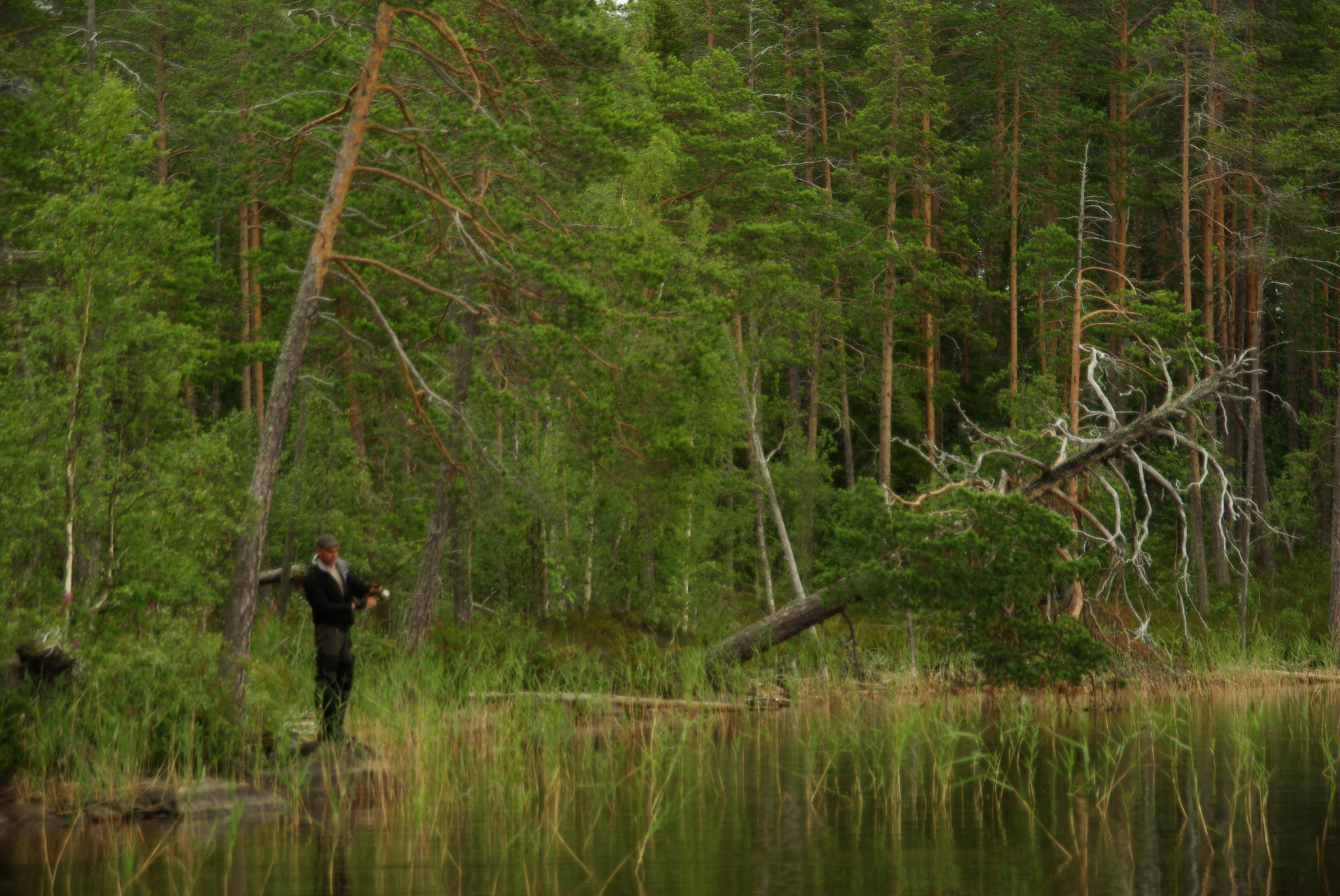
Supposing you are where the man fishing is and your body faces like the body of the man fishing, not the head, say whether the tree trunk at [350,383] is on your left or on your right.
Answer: on your left

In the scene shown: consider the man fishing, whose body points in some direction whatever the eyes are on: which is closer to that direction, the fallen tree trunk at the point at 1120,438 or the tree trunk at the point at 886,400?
the fallen tree trunk

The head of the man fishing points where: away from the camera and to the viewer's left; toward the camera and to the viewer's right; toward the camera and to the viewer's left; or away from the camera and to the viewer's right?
toward the camera and to the viewer's right

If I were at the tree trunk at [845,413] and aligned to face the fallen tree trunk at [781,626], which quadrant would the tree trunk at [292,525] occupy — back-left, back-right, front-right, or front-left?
front-right

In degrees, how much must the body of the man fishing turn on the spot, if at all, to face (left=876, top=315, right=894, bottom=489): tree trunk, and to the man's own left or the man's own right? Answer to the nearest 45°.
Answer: approximately 90° to the man's own left

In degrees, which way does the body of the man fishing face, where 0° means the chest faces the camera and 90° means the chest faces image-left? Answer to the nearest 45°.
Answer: approximately 315°

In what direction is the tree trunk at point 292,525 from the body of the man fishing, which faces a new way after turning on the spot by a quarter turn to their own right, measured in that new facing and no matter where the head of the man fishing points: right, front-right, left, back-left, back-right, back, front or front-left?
back-right
